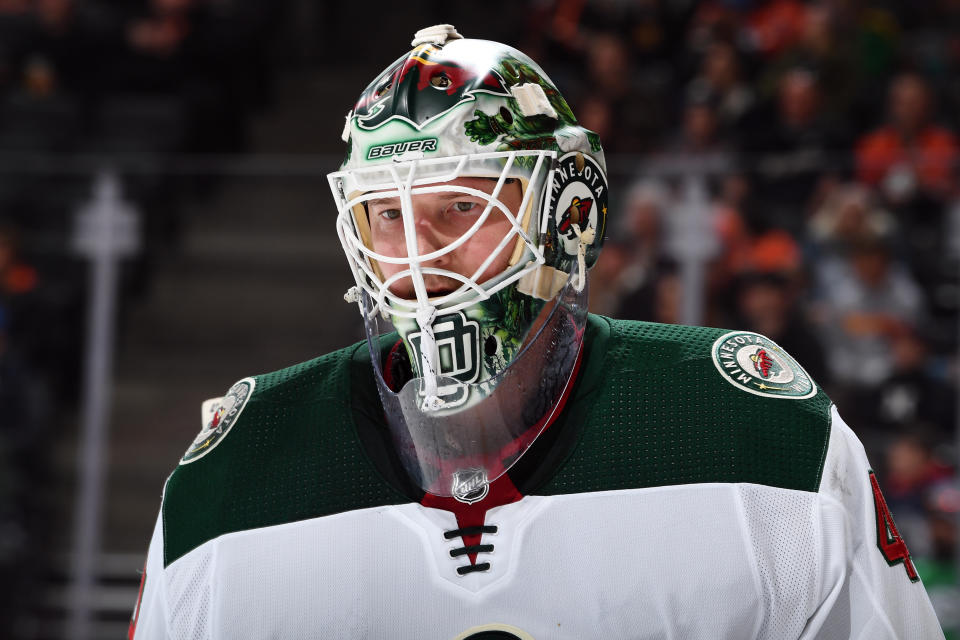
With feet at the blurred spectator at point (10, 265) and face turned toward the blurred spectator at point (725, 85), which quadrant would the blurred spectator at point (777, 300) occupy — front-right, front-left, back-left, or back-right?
front-right

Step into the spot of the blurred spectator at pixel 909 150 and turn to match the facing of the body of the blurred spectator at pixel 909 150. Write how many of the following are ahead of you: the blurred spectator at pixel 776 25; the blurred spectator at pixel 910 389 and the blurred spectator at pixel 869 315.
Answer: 2

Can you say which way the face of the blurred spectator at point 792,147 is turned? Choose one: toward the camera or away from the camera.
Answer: toward the camera

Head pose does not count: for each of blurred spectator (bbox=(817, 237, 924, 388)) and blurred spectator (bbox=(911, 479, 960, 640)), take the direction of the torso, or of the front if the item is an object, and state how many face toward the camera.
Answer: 2

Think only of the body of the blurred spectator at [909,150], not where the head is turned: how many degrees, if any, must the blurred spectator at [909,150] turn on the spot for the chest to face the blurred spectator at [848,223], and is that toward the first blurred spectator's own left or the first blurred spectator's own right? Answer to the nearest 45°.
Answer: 0° — they already face them

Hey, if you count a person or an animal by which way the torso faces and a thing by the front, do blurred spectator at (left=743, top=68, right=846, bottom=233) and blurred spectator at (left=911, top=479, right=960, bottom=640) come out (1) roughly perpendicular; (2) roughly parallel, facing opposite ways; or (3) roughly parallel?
roughly parallel

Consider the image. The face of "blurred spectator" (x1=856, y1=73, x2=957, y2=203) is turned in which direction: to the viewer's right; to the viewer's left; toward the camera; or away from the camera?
toward the camera

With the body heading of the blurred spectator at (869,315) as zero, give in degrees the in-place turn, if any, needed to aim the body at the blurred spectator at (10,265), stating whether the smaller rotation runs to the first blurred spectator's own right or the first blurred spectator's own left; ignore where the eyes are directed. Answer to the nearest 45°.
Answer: approximately 90° to the first blurred spectator's own right

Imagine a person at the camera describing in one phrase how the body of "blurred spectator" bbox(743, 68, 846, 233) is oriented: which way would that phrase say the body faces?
toward the camera

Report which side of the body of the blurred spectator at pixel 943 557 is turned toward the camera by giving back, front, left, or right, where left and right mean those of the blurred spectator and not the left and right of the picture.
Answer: front

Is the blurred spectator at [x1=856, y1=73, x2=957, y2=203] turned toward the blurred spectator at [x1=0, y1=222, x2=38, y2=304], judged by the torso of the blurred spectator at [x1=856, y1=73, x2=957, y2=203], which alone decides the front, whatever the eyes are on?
no

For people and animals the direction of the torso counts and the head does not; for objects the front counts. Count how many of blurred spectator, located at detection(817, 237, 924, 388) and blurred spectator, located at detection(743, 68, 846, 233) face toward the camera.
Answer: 2

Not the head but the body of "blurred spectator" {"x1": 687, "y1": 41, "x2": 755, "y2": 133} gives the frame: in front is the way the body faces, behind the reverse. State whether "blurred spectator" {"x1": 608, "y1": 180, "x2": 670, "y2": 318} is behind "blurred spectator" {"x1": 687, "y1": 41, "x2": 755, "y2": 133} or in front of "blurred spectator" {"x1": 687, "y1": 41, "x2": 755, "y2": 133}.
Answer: in front

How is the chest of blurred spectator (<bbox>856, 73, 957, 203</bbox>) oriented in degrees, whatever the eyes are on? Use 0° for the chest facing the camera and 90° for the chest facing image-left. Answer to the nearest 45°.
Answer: approximately 0°

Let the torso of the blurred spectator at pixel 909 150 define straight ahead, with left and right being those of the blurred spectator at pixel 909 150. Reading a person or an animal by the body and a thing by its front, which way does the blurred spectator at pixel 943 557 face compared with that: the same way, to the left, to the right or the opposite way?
the same way

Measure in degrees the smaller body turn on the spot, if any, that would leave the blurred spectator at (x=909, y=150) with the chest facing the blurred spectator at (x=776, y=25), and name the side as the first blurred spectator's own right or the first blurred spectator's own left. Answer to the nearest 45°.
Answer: approximately 180°

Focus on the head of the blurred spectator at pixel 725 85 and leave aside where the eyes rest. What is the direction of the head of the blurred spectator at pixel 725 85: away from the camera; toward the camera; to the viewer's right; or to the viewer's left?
toward the camera

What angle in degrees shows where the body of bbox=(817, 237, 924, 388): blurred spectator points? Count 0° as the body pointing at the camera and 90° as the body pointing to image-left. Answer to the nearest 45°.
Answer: approximately 0°

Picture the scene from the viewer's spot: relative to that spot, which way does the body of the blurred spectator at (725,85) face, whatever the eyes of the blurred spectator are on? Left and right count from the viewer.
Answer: facing the viewer
